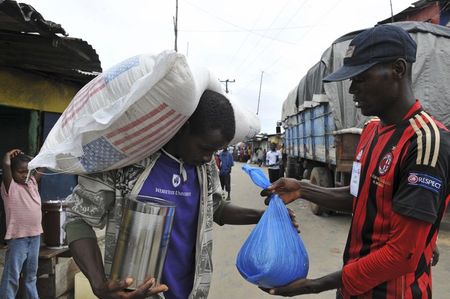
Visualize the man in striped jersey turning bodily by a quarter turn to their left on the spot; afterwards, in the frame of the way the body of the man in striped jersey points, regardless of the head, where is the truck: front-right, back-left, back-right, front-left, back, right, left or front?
back-left

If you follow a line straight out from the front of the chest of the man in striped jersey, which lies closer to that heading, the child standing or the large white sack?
the large white sack

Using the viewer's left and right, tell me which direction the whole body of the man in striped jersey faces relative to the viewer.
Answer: facing the viewer and to the left of the viewer

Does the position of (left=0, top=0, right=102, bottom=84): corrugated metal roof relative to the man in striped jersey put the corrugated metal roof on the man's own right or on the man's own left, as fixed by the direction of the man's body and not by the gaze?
on the man's own right

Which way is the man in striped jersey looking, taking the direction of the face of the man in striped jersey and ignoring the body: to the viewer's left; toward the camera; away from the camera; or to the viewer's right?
to the viewer's left

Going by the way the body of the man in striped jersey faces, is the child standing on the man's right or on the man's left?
on the man's right
